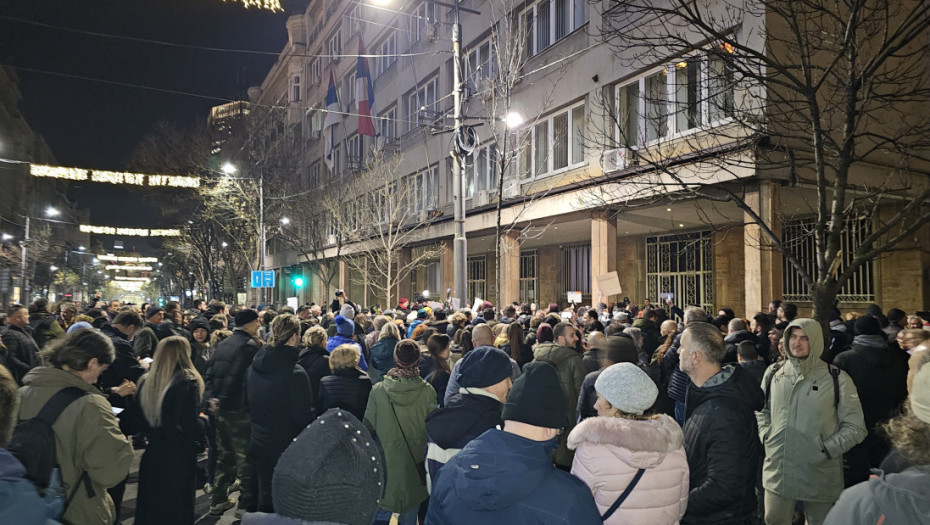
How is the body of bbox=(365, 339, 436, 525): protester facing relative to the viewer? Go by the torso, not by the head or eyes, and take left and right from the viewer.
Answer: facing away from the viewer

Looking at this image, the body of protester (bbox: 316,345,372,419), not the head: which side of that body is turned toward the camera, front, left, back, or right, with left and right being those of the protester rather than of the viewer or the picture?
back

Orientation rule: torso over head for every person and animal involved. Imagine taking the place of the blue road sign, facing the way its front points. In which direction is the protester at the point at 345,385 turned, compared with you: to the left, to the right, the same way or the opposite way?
the opposite way

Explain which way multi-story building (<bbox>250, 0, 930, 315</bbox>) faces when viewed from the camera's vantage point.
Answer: facing the viewer and to the left of the viewer

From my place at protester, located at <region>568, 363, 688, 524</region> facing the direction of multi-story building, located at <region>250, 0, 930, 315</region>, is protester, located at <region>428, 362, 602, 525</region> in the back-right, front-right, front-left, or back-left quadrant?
back-left

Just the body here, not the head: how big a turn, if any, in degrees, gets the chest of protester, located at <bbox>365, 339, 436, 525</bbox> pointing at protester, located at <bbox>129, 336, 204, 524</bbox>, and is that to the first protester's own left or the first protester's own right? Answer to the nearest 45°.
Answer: approximately 90° to the first protester's own left

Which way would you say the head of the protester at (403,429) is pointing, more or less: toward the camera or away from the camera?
away from the camera

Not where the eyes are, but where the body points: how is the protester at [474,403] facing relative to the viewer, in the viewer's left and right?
facing away from the viewer and to the right of the viewer

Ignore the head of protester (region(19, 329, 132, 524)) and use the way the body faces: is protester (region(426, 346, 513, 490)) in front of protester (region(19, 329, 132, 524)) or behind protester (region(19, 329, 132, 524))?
in front

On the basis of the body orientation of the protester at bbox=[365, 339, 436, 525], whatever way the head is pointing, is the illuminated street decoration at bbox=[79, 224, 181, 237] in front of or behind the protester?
in front

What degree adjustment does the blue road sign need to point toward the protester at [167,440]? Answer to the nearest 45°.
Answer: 0° — it already faces them

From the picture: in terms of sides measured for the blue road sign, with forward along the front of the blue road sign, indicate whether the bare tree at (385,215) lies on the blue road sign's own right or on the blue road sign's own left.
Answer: on the blue road sign's own left

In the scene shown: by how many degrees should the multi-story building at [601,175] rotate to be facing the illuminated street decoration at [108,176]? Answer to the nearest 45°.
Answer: approximately 45° to its right

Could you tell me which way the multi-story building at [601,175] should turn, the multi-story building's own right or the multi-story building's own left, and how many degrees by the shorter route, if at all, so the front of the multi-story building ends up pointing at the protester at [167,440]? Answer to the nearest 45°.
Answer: approximately 45° to the multi-story building's own left

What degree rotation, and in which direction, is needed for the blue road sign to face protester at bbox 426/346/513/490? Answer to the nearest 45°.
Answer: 0° — it already faces them

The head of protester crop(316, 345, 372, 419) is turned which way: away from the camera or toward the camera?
away from the camera

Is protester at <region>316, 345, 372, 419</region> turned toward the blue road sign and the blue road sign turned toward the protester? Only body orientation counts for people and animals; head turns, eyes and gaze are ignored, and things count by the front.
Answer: yes

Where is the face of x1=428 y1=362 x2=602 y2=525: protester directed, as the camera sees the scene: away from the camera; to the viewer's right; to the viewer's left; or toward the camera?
away from the camera
